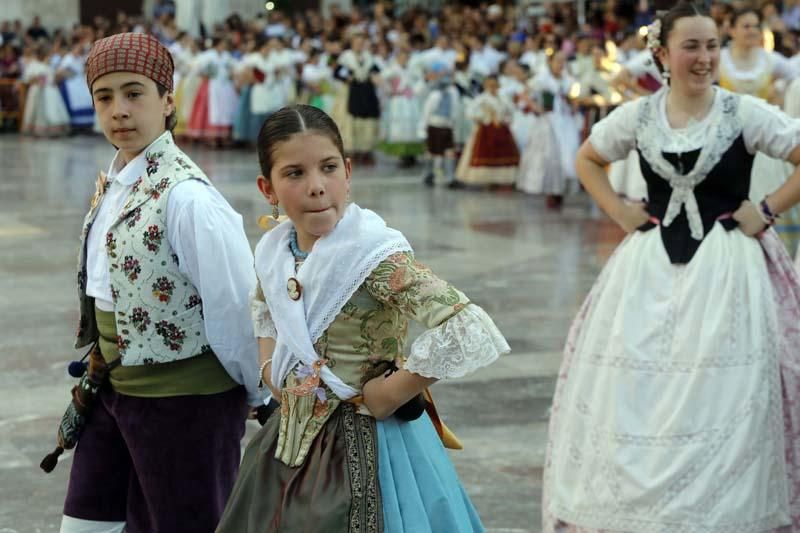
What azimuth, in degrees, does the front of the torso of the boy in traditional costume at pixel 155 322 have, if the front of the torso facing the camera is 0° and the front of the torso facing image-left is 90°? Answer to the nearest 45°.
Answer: approximately 45°

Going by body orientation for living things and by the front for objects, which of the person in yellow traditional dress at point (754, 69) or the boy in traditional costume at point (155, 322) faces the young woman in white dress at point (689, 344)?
the person in yellow traditional dress at point (754, 69)

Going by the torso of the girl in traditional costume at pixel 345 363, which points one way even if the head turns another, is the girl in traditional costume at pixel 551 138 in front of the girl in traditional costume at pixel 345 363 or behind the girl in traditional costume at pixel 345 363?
behind

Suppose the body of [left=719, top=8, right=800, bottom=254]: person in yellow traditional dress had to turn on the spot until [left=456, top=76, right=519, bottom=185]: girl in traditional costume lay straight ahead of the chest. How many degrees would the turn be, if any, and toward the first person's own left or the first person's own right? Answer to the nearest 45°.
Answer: approximately 135° to the first person's own right

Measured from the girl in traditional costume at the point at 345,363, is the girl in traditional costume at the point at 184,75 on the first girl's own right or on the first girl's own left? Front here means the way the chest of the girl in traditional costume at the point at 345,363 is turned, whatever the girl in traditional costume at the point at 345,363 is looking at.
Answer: on the first girl's own right

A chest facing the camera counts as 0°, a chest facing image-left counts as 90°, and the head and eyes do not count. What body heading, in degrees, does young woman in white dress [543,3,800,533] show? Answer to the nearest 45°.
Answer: approximately 0°

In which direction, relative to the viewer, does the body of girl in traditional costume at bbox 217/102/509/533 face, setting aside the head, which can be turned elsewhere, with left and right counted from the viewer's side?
facing the viewer and to the left of the viewer
